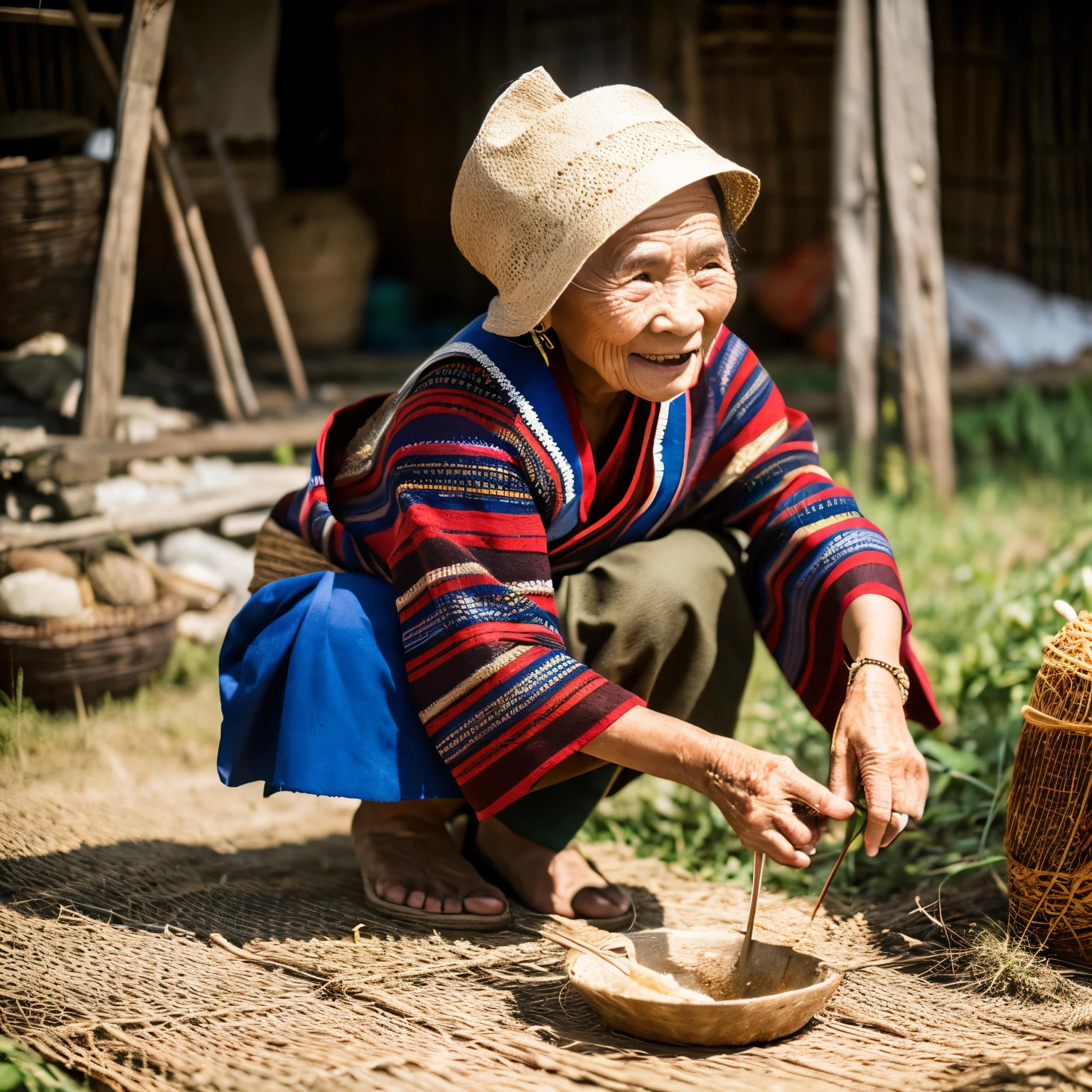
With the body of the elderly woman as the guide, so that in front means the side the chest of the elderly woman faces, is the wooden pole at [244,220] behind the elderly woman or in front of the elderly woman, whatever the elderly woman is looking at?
behind

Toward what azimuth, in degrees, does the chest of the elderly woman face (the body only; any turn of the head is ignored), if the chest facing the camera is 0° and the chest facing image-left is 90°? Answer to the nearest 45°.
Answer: approximately 315°

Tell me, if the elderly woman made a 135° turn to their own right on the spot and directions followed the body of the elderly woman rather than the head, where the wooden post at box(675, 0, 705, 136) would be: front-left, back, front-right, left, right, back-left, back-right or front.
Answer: right
